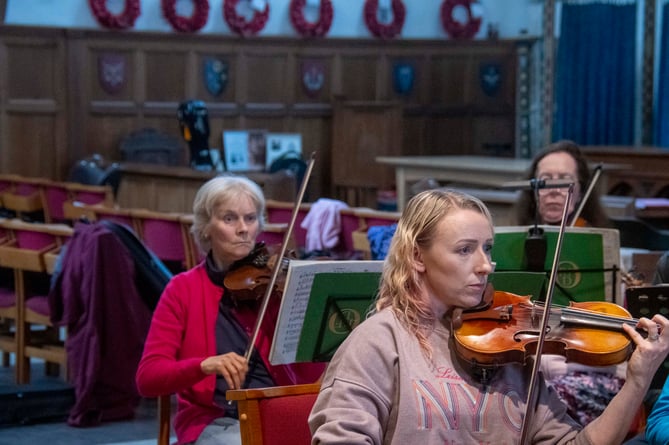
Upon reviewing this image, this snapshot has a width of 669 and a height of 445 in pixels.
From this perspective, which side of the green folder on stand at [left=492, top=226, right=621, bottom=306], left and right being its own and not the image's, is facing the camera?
back

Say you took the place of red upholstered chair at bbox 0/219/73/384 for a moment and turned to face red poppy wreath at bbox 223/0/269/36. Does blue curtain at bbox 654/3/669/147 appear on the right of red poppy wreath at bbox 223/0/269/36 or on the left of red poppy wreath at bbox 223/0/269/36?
right

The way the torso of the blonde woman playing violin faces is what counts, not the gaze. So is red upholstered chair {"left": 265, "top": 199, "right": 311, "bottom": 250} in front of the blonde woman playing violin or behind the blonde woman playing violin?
behind

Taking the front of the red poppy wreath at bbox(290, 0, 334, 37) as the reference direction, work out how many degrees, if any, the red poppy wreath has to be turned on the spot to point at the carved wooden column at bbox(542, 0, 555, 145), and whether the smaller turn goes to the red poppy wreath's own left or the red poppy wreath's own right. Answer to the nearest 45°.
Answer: approximately 90° to the red poppy wreath's own left

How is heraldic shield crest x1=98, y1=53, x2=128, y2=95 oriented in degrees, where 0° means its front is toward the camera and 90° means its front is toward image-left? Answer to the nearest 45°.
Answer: approximately 0°

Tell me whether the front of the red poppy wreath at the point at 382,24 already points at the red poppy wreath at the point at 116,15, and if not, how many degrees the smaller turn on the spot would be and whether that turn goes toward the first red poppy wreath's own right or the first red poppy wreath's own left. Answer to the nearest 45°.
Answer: approximately 45° to the first red poppy wreath's own right

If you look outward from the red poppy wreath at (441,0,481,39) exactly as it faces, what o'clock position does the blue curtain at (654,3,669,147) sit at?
The blue curtain is roughly at 10 o'clock from the red poppy wreath.

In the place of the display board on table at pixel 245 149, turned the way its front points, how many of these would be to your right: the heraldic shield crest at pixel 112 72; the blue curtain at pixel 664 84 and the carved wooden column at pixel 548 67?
1

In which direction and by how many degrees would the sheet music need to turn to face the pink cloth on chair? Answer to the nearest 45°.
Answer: approximately 45° to its right
